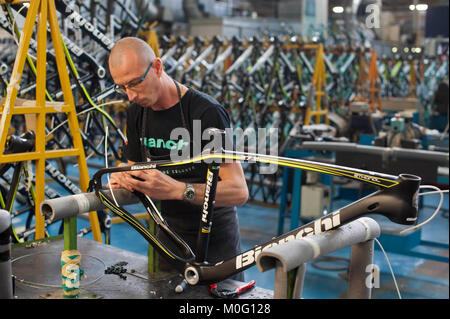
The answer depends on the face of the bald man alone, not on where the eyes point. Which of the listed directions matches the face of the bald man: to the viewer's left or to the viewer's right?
to the viewer's left

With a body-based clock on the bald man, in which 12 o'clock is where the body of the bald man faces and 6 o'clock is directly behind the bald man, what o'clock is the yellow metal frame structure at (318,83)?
The yellow metal frame structure is roughly at 5 o'clock from the bald man.

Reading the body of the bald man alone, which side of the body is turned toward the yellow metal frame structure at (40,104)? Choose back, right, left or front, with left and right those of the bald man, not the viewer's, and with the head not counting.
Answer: right

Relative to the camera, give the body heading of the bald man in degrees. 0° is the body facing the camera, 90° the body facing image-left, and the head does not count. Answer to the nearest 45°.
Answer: approximately 45°

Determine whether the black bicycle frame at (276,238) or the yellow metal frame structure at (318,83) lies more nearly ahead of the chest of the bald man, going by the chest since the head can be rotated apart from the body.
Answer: the black bicycle frame
